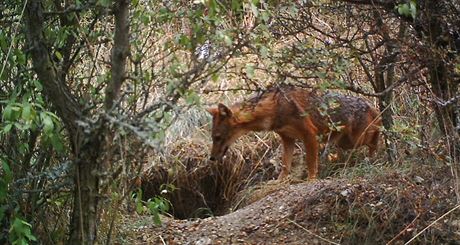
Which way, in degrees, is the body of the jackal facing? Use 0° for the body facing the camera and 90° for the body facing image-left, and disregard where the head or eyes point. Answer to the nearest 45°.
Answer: approximately 90°
